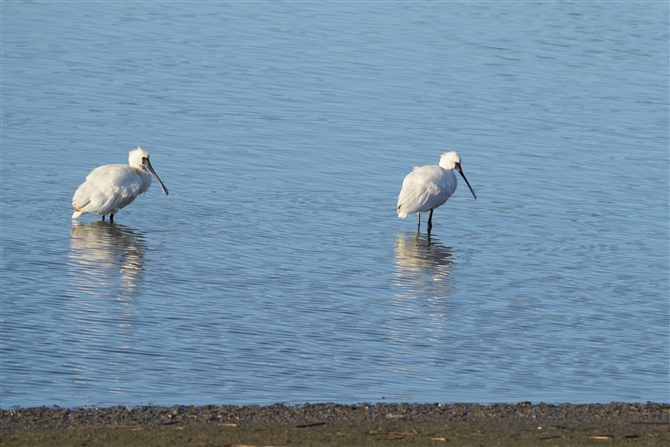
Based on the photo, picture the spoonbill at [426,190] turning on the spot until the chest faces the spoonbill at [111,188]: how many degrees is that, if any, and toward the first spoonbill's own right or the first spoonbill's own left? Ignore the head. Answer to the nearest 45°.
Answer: approximately 180°

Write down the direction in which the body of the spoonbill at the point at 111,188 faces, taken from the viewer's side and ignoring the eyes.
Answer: to the viewer's right

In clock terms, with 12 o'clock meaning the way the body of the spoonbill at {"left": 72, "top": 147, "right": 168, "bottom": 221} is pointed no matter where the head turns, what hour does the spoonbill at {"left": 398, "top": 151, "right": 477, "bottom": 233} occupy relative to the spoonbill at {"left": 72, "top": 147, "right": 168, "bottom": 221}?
the spoonbill at {"left": 398, "top": 151, "right": 477, "bottom": 233} is roughly at 12 o'clock from the spoonbill at {"left": 72, "top": 147, "right": 168, "bottom": 221}.

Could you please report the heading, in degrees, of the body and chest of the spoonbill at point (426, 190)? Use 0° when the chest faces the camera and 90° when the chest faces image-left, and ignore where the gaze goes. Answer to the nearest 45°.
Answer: approximately 270°

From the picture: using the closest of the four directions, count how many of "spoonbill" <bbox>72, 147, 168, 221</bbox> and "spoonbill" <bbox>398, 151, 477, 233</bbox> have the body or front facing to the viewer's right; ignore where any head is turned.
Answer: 2
